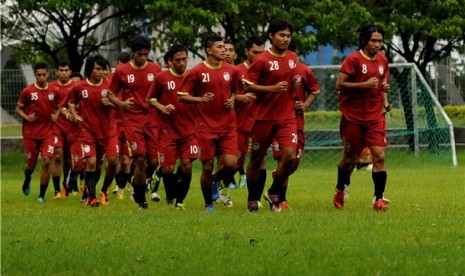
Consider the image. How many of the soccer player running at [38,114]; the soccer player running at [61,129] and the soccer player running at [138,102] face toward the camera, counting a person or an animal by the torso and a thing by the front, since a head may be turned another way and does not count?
3

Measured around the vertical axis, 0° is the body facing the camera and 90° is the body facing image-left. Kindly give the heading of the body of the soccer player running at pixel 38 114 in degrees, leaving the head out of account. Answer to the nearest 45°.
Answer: approximately 0°

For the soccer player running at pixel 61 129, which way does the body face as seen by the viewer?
toward the camera

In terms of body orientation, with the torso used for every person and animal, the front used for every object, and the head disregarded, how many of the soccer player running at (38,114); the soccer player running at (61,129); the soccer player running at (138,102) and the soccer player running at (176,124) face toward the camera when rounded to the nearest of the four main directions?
4

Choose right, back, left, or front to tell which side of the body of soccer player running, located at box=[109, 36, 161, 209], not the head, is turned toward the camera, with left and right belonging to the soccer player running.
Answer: front

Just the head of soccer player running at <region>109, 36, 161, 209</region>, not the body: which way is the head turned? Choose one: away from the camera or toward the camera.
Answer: toward the camera

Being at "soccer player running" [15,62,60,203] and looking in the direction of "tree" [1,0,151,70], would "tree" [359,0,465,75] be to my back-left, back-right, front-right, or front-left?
front-right
